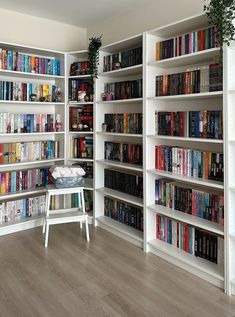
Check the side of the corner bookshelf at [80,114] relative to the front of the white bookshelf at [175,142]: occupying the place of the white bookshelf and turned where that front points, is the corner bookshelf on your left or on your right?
on your right

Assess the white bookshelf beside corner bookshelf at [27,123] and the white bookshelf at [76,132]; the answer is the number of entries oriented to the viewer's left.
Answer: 0

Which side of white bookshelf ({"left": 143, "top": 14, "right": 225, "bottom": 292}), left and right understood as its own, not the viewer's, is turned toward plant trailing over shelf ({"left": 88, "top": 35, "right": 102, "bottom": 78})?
right

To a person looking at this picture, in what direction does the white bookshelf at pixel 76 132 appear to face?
facing the viewer

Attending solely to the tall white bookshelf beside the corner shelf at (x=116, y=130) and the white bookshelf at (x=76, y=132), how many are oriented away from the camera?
0

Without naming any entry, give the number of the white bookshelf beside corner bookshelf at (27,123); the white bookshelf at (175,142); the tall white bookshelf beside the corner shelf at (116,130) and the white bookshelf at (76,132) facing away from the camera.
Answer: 0

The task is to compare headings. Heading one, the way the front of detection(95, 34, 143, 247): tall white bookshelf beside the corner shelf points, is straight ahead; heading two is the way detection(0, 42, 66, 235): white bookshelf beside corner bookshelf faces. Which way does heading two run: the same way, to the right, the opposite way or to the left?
to the left

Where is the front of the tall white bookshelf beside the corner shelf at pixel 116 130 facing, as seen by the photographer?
facing the viewer and to the left of the viewer

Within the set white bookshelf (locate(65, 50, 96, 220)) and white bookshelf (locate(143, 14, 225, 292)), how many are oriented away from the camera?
0
